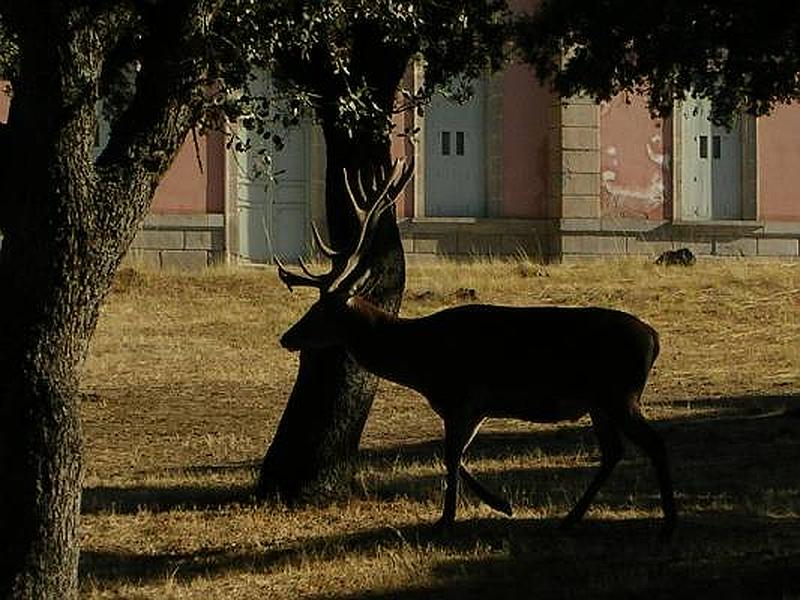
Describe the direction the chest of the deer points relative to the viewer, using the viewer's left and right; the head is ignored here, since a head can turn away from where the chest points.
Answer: facing to the left of the viewer

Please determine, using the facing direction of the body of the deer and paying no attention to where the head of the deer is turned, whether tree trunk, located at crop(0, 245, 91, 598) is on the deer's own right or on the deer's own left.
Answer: on the deer's own left
